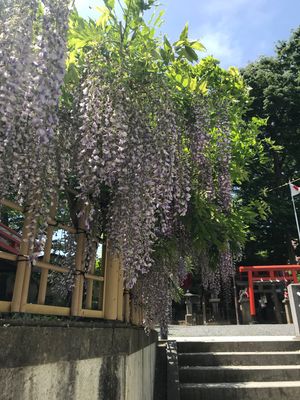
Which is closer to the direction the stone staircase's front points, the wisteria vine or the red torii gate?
the wisteria vine

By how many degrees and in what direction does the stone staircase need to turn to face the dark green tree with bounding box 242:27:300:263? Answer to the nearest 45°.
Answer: approximately 180°

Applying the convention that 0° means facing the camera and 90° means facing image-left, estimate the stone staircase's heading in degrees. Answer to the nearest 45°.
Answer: approximately 0°

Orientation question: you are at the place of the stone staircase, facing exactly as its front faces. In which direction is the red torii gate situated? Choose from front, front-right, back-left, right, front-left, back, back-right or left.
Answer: back

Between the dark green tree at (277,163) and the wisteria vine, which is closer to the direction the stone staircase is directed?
the wisteria vine
